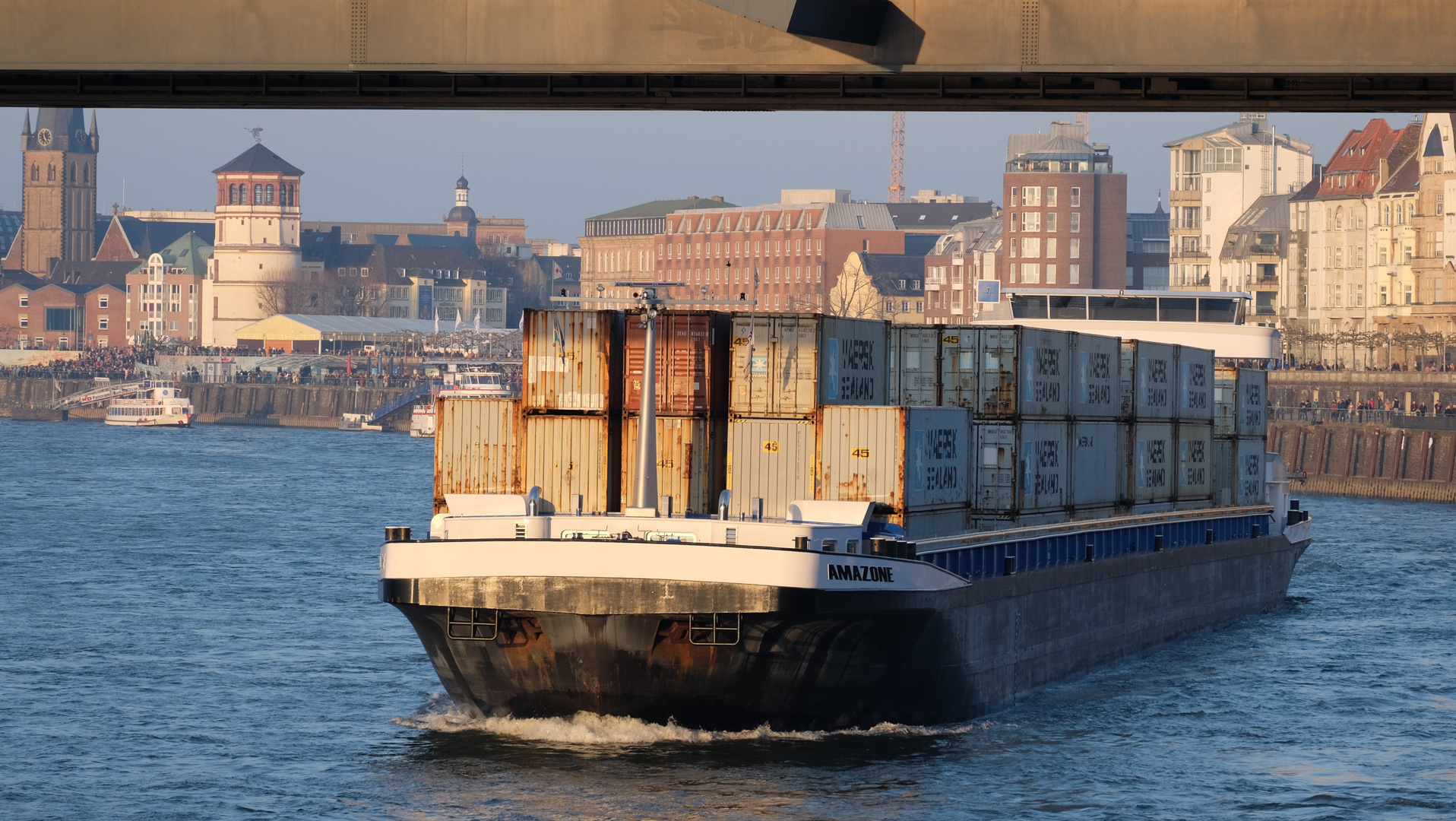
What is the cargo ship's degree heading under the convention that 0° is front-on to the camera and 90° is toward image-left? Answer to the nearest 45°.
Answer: approximately 0°

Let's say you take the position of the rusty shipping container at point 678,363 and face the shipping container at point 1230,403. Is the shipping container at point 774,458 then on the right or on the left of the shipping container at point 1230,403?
right
